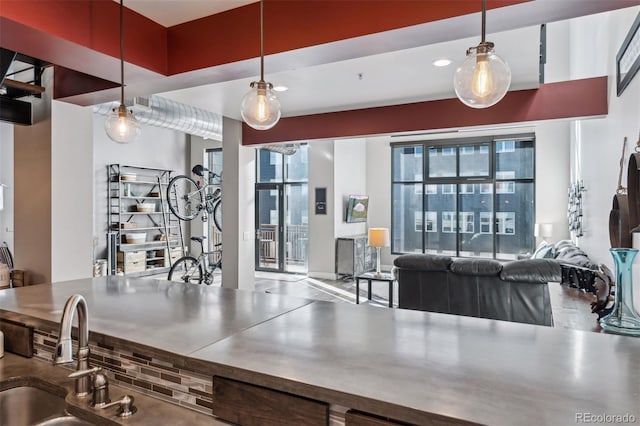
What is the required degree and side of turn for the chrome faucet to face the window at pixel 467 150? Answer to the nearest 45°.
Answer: approximately 180°

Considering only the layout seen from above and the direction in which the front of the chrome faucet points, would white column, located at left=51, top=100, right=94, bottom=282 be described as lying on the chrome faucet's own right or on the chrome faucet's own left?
on the chrome faucet's own right

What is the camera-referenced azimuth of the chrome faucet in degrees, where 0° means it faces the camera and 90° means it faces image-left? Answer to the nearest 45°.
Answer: approximately 45°

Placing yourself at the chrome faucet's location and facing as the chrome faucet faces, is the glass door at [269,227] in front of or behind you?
behind

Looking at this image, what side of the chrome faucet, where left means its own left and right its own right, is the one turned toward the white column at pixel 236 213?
back

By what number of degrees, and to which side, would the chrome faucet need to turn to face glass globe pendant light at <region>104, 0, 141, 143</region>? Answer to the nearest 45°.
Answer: approximately 135° to its right

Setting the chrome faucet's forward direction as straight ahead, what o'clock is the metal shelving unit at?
The metal shelving unit is roughly at 5 o'clock from the chrome faucet.

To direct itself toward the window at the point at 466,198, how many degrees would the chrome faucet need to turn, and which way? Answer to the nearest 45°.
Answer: approximately 180°
